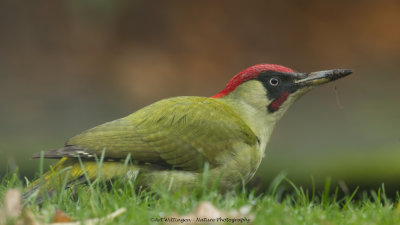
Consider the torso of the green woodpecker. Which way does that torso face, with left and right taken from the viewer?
facing to the right of the viewer
